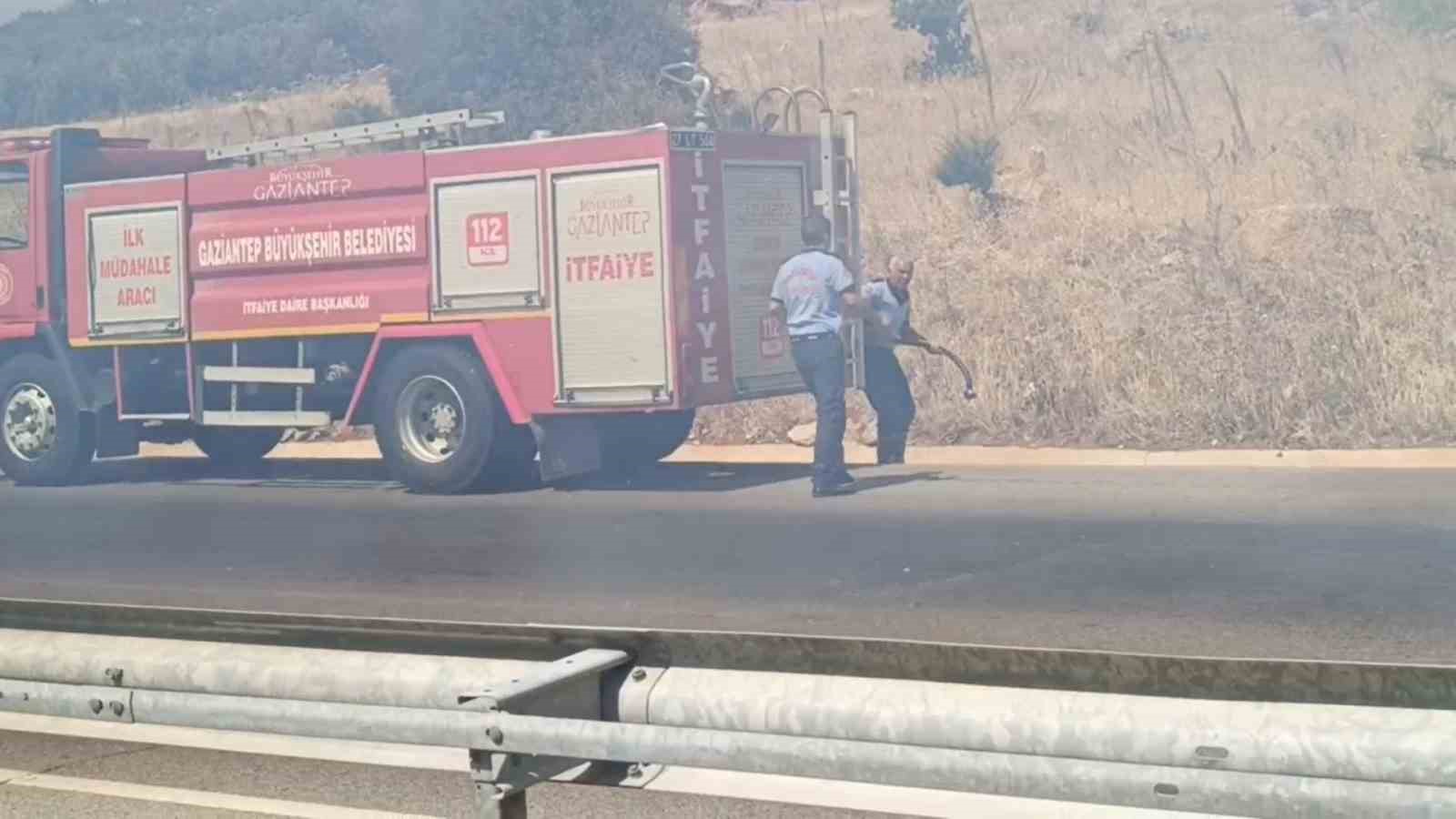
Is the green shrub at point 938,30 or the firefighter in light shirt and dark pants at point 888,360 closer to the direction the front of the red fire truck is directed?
the green shrub

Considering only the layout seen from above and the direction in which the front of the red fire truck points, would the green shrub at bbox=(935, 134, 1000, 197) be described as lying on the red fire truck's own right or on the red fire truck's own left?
on the red fire truck's own right

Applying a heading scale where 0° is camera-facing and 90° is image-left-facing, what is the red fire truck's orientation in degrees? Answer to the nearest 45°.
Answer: approximately 135°

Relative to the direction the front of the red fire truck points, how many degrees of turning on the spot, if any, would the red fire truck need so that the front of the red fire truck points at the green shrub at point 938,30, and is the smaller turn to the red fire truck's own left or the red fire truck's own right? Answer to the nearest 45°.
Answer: approximately 90° to the red fire truck's own right

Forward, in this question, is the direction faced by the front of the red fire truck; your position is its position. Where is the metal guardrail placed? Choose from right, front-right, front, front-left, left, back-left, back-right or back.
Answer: back-left
